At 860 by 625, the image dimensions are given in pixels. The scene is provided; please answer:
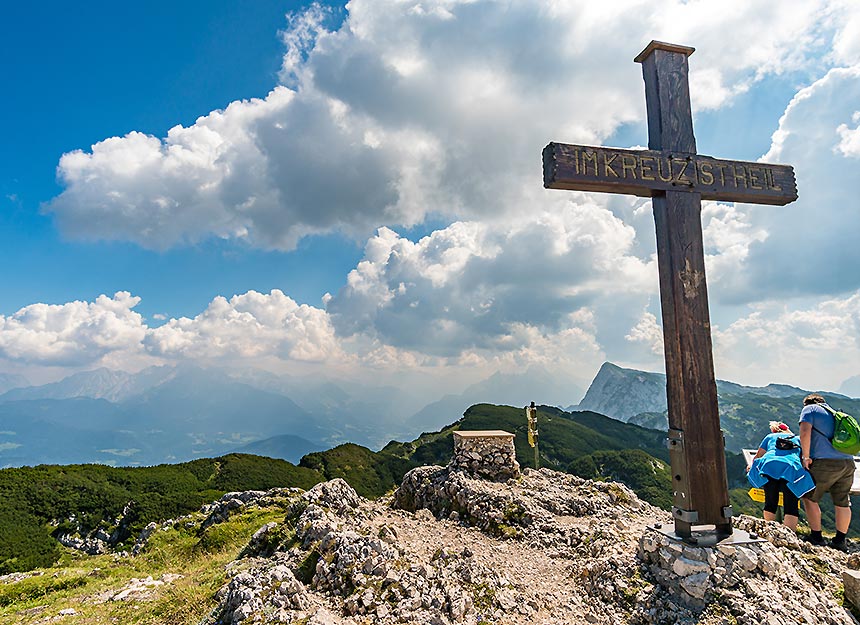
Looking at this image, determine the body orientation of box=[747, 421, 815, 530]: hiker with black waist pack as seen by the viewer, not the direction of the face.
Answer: away from the camera

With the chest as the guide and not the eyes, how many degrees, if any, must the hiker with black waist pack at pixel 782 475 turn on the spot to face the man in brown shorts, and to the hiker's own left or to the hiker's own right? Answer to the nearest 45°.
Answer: approximately 135° to the hiker's own right
